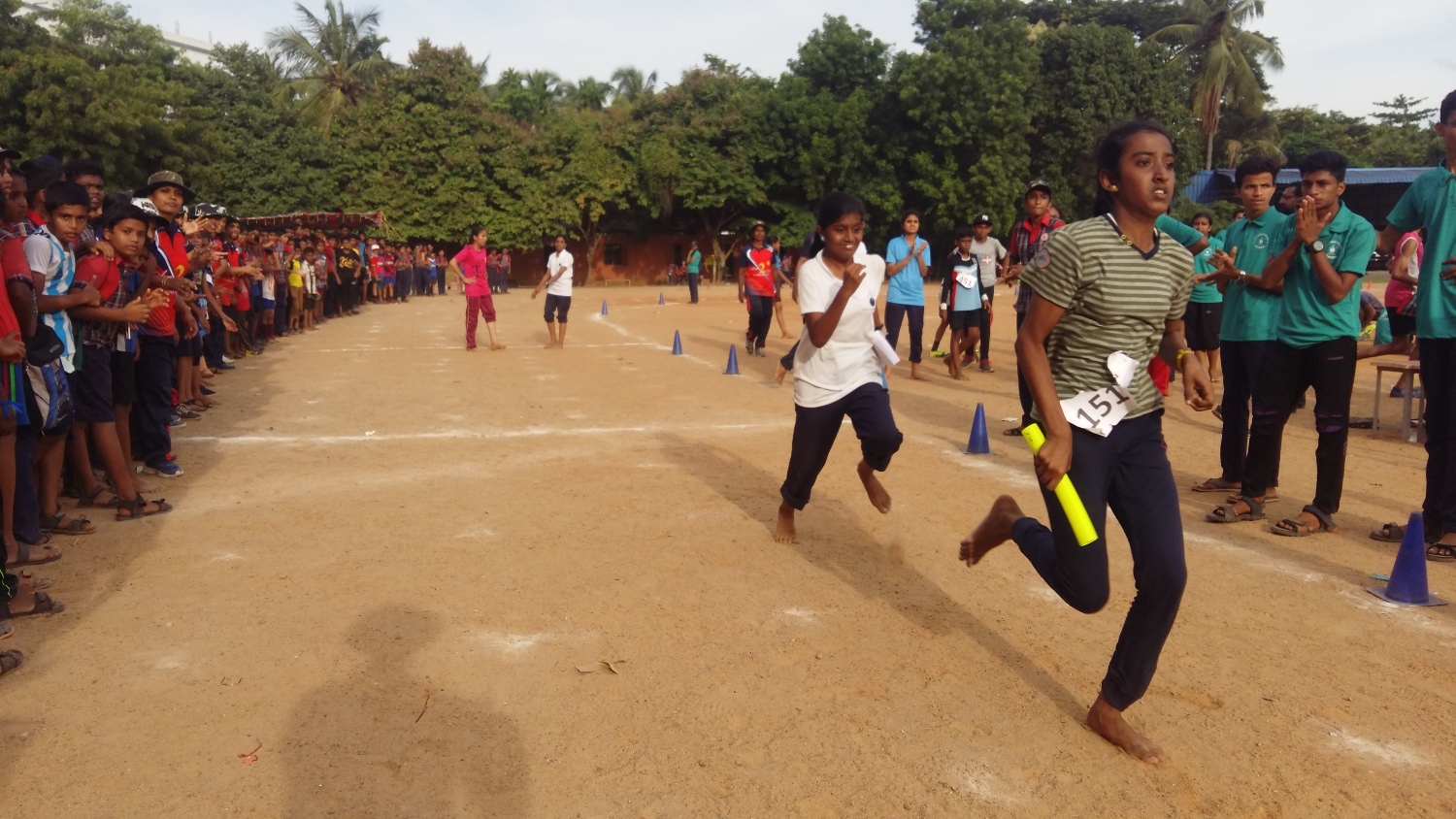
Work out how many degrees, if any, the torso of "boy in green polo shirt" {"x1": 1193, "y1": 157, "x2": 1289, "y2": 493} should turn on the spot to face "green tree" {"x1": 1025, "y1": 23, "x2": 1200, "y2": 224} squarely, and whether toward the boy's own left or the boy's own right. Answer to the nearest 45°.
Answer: approximately 135° to the boy's own right

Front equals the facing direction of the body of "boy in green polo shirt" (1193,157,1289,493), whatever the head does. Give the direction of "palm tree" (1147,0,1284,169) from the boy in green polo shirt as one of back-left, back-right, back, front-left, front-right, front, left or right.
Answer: back-right

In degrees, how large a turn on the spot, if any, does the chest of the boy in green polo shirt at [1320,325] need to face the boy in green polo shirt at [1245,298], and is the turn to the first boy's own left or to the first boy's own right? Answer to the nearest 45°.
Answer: approximately 90° to the first boy's own right

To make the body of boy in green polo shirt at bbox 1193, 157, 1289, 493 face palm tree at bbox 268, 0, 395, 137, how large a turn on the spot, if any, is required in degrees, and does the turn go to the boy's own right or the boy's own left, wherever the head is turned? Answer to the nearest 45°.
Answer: approximately 90° to the boy's own right

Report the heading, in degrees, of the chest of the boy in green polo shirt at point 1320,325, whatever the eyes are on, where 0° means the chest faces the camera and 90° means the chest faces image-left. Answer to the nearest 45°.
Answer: approximately 45°

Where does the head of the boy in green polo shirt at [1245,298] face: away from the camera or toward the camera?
toward the camera

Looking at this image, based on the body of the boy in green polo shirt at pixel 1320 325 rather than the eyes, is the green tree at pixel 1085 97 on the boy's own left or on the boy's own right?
on the boy's own right

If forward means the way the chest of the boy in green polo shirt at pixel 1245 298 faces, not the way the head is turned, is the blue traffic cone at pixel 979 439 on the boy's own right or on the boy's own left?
on the boy's own right

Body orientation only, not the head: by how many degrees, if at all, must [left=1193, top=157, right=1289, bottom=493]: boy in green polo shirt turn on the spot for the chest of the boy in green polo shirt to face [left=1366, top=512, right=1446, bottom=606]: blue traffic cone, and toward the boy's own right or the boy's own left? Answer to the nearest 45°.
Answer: approximately 90° to the boy's own left

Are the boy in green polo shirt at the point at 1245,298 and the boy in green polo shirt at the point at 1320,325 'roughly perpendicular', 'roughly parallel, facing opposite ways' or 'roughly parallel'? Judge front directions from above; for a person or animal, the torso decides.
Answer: roughly parallel

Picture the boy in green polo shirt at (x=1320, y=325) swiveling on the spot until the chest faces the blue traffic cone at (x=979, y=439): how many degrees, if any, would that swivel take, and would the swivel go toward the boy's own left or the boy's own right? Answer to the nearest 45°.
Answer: approximately 90° to the boy's own right

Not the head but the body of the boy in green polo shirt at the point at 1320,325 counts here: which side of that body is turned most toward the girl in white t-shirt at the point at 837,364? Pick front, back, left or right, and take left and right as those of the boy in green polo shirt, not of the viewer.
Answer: front

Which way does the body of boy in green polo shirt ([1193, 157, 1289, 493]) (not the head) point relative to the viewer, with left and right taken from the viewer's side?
facing the viewer and to the left of the viewer

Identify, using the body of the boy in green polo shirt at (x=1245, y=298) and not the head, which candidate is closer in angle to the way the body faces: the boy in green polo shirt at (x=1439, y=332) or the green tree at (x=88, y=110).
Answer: the green tree

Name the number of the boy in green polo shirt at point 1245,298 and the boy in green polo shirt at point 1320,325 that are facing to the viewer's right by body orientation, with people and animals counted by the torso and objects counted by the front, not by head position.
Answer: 0
